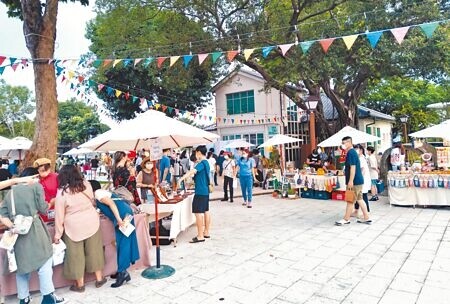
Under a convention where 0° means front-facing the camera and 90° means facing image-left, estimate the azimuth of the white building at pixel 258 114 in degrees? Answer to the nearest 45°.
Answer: approximately 0°

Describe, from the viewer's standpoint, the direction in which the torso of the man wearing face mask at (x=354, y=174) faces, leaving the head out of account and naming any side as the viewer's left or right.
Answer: facing to the left of the viewer

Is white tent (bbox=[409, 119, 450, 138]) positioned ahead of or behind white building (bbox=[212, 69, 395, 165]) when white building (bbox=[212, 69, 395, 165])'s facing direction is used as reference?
ahead

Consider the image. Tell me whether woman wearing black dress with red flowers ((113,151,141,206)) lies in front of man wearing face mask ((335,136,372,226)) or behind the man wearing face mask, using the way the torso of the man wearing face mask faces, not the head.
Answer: in front

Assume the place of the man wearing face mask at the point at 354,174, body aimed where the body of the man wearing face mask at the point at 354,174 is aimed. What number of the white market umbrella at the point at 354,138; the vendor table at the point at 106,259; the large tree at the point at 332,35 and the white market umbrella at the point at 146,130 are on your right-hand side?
2

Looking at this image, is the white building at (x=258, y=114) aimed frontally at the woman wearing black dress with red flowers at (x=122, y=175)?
yes

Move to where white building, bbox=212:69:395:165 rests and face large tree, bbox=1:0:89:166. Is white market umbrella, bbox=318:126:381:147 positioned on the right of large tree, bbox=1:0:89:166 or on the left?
left

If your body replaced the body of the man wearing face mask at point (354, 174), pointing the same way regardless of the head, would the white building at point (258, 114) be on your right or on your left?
on your right

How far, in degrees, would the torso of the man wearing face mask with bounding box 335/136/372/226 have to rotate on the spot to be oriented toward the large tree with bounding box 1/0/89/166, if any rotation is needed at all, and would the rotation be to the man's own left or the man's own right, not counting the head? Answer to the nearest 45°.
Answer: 0° — they already face it
